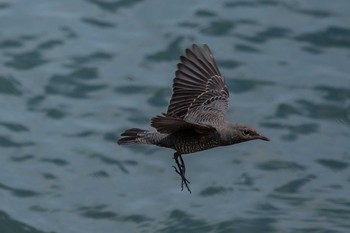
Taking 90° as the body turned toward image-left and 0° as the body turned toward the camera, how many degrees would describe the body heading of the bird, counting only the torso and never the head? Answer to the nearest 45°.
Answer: approximately 270°
